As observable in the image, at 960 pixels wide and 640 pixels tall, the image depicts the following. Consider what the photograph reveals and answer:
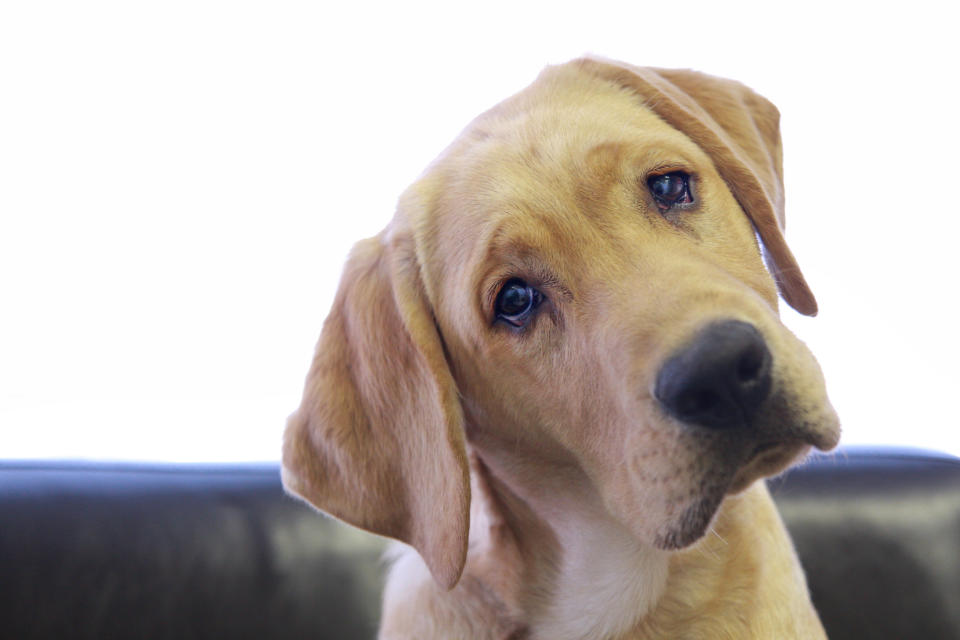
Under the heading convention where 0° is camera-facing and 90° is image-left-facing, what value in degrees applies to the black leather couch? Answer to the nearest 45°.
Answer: approximately 0°
